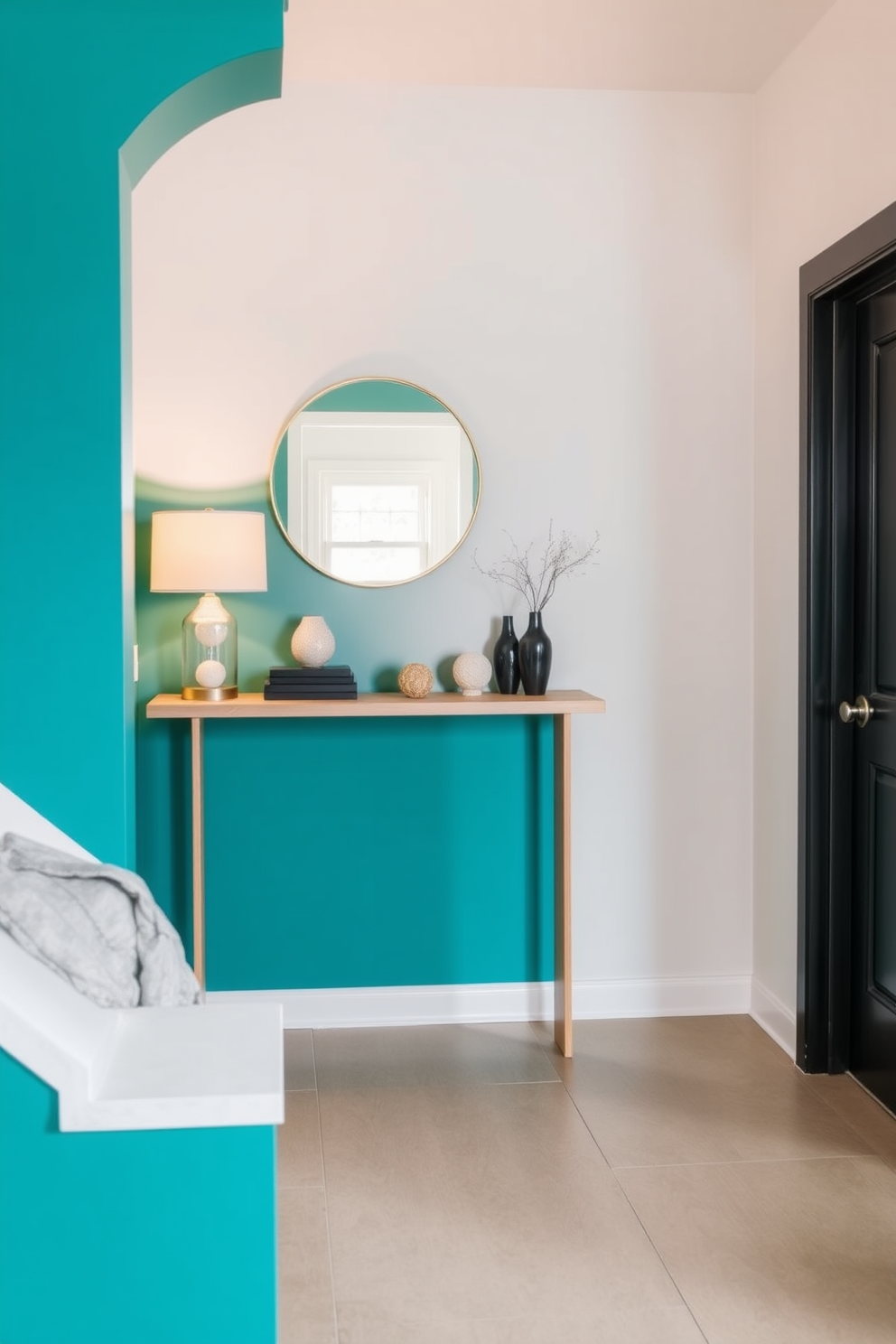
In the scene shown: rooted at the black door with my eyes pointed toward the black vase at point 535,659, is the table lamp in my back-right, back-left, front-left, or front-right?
front-left

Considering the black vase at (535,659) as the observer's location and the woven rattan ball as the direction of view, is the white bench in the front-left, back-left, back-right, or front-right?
front-left

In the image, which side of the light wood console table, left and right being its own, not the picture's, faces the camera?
front

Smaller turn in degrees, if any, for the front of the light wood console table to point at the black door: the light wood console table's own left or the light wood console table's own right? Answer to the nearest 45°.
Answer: approximately 90° to the light wood console table's own left

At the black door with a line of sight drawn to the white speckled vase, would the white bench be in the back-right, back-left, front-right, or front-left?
front-left

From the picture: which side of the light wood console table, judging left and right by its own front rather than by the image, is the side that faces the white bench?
front

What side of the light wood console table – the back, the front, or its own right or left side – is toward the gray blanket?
front

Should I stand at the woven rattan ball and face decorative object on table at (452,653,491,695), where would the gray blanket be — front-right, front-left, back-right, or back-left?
back-right
